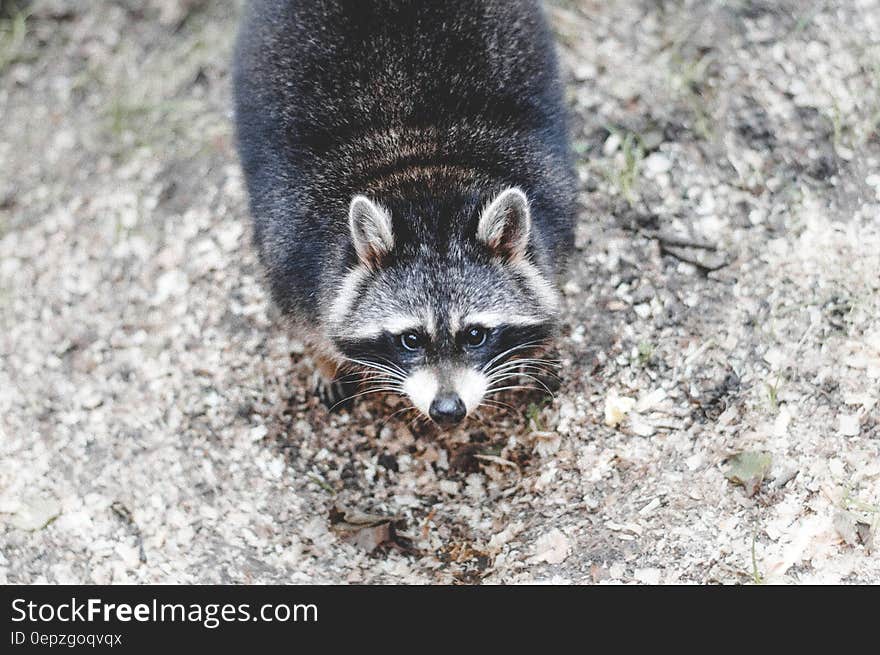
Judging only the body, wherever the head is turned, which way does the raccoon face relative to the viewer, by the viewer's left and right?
facing the viewer

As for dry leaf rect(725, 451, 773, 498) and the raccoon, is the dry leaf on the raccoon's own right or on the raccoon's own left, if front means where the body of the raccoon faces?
on the raccoon's own left
